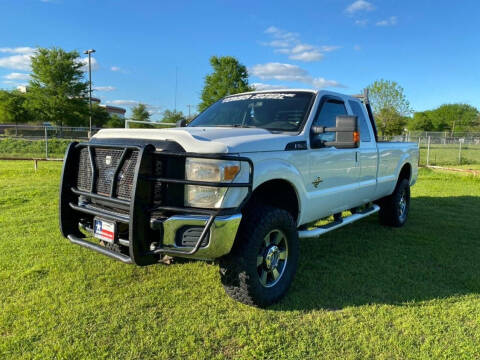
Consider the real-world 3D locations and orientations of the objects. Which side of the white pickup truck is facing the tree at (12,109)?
right

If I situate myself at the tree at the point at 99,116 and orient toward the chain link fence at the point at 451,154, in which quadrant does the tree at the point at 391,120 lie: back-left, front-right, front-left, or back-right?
front-left

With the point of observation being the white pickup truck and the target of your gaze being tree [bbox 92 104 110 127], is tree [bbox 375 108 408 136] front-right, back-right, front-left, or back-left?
front-right

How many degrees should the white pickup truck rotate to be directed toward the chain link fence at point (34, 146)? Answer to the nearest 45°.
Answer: approximately 90° to its right

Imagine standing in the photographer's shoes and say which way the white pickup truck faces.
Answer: facing the viewer and to the left of the viewer

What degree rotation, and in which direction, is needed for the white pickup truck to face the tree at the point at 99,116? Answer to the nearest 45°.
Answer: approximately 135° to its right

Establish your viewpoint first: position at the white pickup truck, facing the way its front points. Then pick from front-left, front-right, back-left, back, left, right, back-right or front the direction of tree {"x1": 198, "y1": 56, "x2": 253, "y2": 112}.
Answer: back-right

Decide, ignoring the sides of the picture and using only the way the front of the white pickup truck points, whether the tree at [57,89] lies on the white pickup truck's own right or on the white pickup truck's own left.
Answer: on the white pickup truck's own right

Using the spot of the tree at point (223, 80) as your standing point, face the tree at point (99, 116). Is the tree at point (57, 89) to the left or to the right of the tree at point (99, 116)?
left

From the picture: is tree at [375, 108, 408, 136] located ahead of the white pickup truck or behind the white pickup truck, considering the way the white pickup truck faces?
behind
